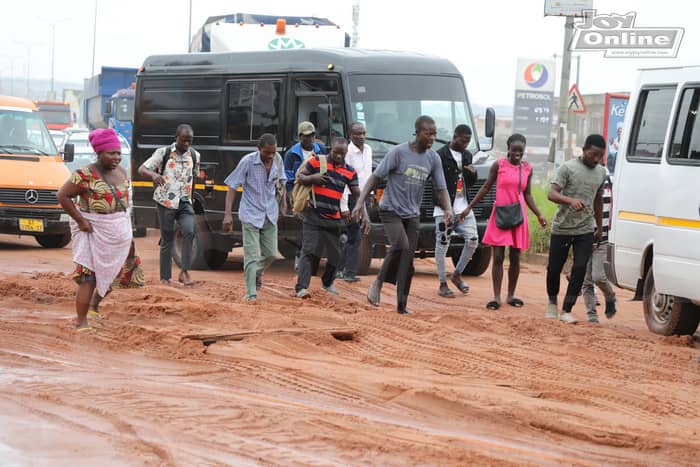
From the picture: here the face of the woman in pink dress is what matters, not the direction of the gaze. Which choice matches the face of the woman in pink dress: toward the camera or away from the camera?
toward the camera

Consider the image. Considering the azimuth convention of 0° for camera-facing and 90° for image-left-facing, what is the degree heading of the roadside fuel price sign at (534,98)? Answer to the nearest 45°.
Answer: approximately 0°

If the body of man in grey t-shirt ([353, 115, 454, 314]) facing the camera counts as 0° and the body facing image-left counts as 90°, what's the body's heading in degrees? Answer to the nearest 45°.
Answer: approximately 315°

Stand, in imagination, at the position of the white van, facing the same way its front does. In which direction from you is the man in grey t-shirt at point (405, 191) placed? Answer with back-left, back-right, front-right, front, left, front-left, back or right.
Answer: back-right

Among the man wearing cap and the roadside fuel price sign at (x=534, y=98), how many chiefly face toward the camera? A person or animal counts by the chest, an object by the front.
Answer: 2

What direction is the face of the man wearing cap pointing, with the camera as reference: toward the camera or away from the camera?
toward the camera

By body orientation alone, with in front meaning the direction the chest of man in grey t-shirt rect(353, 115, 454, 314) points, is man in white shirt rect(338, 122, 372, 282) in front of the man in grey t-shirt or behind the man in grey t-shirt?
behind

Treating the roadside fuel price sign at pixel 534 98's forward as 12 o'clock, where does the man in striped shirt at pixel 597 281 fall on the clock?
The man in striped shirt is roughly at 12 o'clock from the roadside fuel price sign.

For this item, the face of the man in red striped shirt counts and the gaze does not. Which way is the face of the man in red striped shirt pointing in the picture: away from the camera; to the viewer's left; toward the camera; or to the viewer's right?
toward the camera

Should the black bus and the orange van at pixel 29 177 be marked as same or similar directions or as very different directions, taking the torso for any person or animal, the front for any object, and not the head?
same or similar directions

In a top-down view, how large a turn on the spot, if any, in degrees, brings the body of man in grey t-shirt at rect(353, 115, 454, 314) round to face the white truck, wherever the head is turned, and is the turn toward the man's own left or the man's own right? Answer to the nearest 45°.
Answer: approximately 135° to the man's own left

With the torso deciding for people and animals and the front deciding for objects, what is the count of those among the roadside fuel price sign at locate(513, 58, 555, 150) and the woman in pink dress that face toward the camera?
2

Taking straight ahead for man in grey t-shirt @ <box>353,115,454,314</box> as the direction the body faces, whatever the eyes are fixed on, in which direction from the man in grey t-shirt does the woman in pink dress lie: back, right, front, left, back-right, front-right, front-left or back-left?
left
